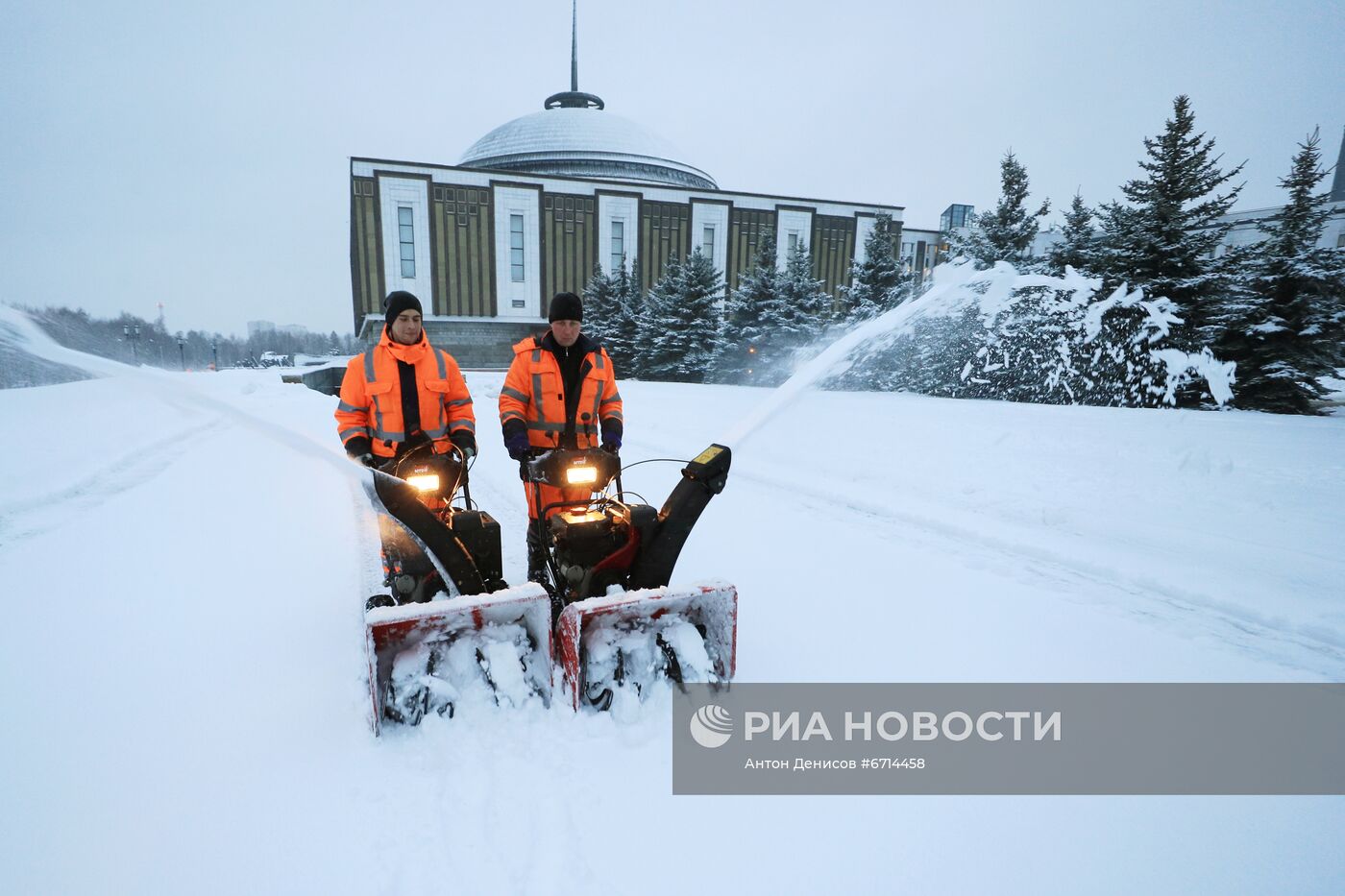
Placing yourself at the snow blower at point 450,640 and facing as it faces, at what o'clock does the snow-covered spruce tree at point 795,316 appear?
The snow-covered spruce tree is roughly at 7 o'clock from the snow blower.

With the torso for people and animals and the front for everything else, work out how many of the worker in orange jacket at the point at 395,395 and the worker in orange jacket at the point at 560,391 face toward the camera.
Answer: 2

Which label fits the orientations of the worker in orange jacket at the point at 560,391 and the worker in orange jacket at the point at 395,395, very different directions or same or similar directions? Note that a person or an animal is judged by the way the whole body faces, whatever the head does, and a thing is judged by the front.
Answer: same or similar directions

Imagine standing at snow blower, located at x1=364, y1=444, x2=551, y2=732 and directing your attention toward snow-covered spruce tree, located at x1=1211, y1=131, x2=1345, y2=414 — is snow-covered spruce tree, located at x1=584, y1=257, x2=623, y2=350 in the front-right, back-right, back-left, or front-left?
front-left

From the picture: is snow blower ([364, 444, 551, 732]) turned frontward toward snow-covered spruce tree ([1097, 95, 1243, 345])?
no

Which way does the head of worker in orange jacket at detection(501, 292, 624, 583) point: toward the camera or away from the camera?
toward the camera

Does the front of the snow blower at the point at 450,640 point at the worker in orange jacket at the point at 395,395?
no

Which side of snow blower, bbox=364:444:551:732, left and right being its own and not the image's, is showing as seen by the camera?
front

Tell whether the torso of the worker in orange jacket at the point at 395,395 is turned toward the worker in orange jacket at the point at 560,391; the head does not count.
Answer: no

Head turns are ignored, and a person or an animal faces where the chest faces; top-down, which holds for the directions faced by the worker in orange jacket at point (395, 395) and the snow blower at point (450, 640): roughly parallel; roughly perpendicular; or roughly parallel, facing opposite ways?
roughly parallel

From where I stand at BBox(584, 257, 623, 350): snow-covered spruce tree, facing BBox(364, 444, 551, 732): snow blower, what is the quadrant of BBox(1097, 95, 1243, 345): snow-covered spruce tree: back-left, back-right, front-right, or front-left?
front-left

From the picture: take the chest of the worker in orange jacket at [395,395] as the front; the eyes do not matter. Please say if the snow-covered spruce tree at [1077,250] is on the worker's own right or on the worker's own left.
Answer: on the worker's own left

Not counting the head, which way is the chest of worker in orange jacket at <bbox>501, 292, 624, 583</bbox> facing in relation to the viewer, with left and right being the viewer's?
facing the viewer

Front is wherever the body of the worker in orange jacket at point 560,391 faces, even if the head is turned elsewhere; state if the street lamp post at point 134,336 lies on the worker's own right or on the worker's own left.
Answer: on the worker's own right
